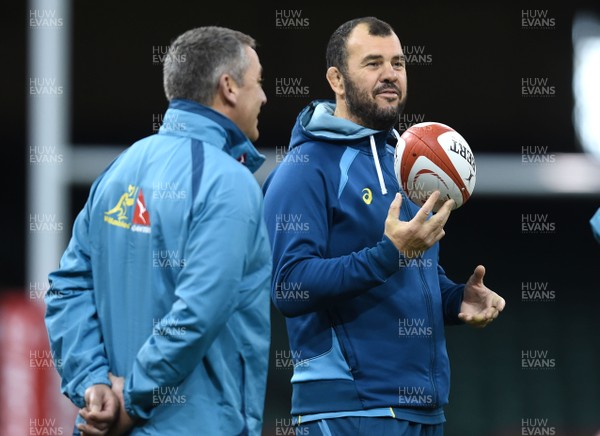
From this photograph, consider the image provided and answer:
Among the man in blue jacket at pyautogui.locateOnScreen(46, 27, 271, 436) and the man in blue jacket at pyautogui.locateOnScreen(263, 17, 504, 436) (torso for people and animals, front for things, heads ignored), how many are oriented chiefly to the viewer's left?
0

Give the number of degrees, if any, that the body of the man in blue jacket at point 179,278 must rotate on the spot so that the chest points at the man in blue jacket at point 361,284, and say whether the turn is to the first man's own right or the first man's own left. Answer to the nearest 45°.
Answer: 0° — they already face them

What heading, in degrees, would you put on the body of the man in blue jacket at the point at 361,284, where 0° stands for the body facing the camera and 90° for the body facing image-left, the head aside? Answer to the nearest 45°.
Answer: approximately 315°

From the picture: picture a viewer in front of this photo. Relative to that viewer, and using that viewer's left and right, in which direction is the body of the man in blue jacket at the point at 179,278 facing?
facing away from the viewer and to the right of the viewer

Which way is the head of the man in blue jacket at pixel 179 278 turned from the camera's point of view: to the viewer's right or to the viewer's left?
to the viewer's right

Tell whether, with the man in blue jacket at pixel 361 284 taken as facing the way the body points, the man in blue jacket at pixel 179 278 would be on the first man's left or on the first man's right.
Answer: on the first man's right
